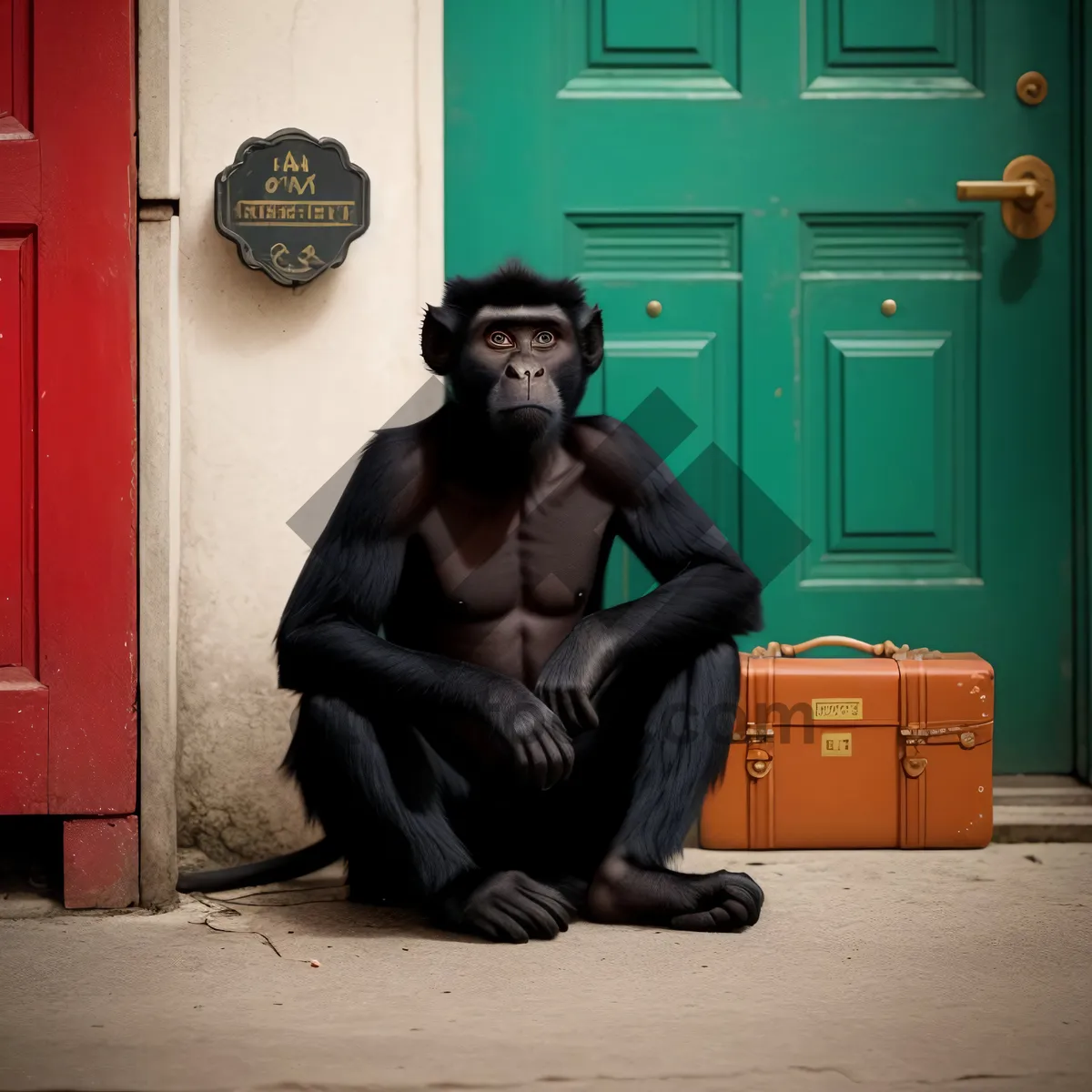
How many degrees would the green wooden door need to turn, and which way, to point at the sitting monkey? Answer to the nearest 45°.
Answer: approximately 45° to its right

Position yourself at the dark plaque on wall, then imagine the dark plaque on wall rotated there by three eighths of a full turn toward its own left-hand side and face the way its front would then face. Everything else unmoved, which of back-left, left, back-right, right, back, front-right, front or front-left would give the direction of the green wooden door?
front-right

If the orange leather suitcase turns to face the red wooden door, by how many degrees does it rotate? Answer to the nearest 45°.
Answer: approximately 45° to its right

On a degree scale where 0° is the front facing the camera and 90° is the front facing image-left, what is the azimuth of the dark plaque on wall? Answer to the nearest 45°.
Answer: approximately 0°

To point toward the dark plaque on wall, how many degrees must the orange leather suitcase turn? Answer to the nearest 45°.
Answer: approximately 90° to its right
